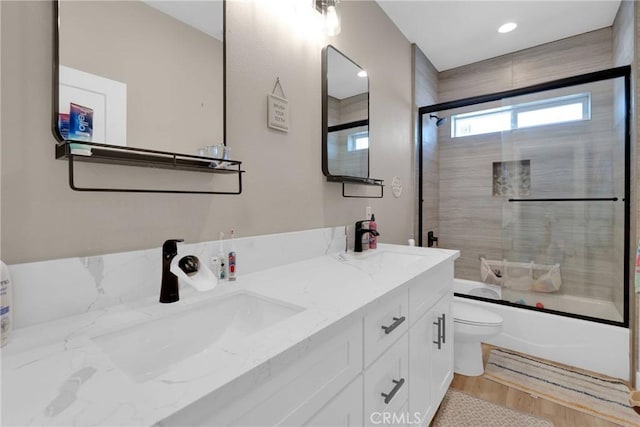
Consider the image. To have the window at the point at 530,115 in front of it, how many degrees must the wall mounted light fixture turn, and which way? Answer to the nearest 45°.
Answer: approximately 90° to its left

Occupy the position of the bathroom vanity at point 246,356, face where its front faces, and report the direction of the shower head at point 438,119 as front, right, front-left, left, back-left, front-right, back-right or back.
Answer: left
